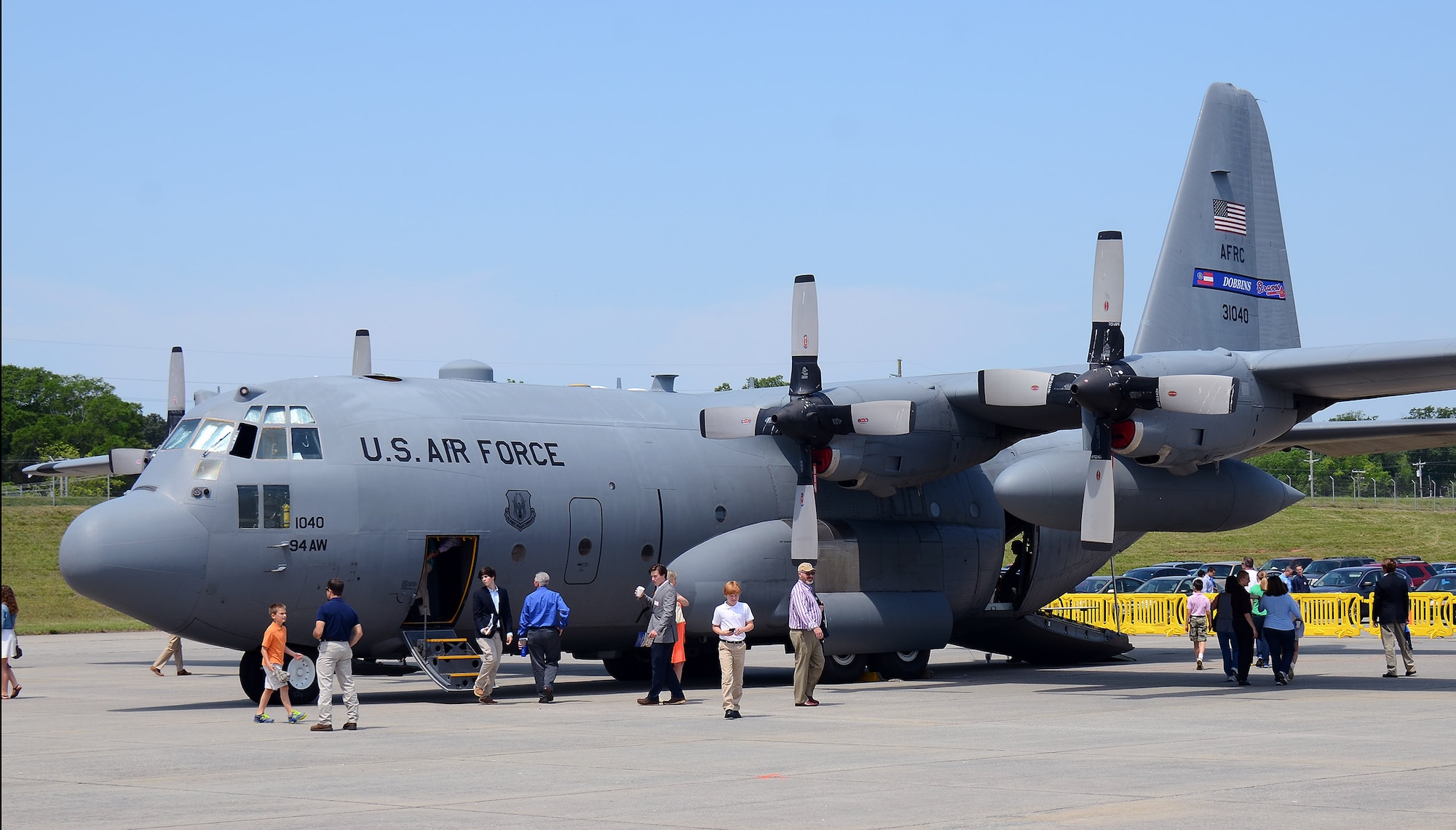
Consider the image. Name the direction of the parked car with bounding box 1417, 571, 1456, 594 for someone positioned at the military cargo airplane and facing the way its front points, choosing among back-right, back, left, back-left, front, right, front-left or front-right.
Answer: back

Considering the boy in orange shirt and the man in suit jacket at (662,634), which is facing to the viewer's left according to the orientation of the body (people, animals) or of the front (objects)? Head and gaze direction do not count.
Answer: the man in suit jacket

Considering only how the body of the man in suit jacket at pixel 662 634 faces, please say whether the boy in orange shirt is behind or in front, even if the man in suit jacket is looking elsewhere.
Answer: in front

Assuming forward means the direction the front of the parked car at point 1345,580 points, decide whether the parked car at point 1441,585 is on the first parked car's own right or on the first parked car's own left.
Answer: on the first parked car's own left

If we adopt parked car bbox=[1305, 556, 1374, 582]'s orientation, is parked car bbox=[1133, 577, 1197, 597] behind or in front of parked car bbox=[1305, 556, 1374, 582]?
in front

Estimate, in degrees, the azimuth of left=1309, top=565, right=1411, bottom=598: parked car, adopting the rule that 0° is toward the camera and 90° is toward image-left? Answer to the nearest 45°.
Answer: approximately 45°

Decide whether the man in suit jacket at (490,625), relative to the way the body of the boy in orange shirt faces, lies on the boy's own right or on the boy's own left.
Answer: on the boy's own left

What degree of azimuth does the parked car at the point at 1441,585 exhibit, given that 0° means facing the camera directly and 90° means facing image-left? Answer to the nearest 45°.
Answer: approximately 45°

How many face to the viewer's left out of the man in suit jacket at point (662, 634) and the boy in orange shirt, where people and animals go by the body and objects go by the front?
1

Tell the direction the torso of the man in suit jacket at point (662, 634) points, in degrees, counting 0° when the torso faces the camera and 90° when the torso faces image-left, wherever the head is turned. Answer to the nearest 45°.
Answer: approximately 90°

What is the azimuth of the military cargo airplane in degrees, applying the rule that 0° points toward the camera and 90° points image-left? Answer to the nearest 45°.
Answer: approximately 45°
